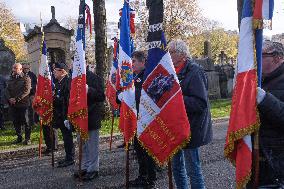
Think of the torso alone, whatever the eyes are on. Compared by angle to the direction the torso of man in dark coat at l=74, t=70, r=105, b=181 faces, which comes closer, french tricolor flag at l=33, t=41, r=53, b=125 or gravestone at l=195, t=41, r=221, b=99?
the french tricolor flag

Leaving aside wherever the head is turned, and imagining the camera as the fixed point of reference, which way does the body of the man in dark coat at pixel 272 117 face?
to the viewer's left

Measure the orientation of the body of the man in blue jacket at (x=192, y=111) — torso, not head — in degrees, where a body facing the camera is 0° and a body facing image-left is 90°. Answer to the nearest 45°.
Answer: approximately 90°

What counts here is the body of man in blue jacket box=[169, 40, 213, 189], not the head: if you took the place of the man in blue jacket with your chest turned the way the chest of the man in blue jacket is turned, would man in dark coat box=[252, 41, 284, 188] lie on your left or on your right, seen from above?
on your left

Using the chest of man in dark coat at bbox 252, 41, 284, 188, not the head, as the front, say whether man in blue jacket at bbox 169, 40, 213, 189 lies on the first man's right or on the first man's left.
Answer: on the first man's right

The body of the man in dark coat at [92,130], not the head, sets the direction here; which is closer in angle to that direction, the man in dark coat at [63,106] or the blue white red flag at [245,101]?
the man in dark coat
